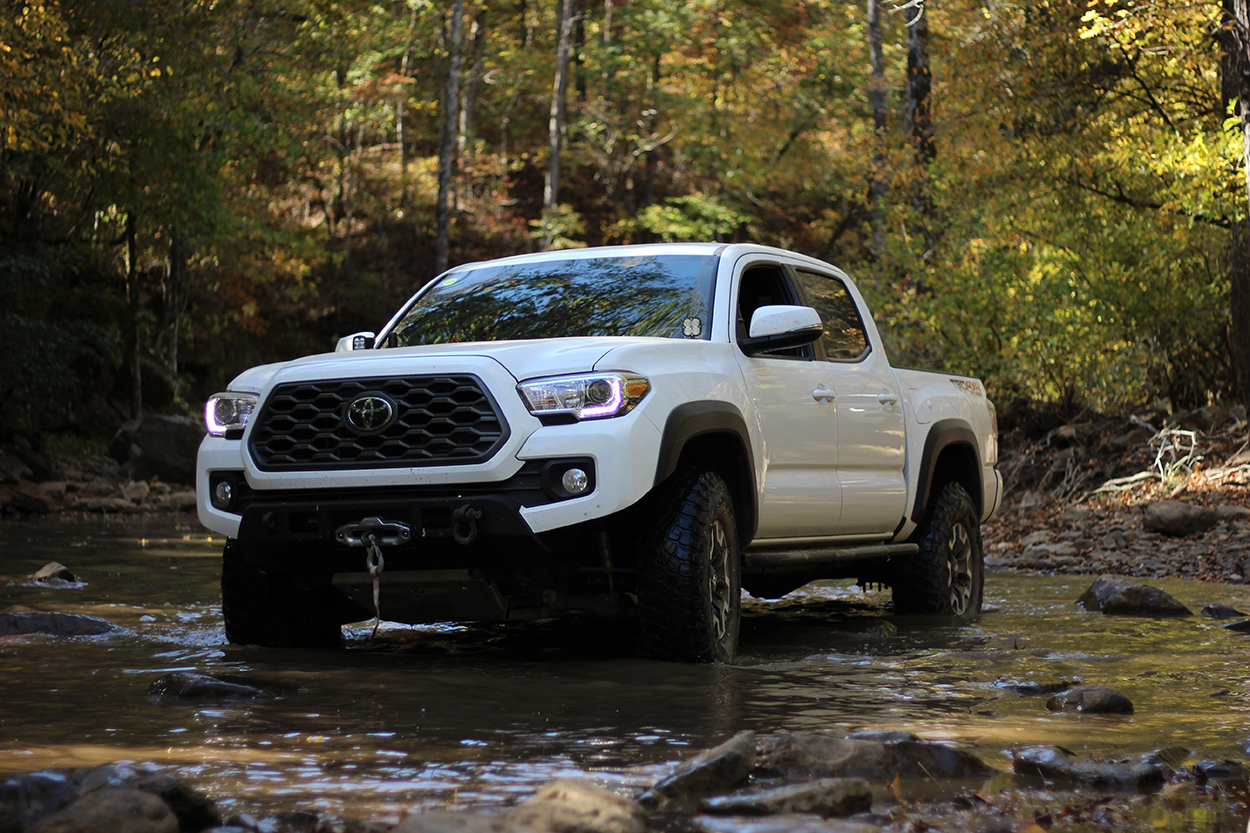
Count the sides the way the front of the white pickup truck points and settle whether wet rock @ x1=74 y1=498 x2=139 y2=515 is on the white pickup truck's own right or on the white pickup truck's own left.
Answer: on the white pickup truck's own right

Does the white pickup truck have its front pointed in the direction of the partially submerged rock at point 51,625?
no

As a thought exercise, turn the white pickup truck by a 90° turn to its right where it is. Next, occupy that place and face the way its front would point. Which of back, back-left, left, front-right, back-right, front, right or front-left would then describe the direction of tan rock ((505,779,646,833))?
back-left

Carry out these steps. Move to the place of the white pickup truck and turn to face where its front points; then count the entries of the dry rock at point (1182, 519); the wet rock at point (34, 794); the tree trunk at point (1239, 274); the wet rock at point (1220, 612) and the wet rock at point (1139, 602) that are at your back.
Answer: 4

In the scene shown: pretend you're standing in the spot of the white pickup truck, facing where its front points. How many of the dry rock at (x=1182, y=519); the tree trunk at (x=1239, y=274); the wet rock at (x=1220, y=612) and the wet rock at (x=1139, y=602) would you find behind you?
4

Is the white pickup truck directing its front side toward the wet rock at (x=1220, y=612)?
no

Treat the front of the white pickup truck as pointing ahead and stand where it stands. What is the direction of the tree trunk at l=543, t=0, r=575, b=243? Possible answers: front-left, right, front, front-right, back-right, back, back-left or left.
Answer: back-right

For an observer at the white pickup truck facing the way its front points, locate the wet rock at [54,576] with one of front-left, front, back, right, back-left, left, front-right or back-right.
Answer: right

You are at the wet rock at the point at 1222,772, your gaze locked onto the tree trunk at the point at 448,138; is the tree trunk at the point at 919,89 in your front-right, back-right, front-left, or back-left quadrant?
front-right

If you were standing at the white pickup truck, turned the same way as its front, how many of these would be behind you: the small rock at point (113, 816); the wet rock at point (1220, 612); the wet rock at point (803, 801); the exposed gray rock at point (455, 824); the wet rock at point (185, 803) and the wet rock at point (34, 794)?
1

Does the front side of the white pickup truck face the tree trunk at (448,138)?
no

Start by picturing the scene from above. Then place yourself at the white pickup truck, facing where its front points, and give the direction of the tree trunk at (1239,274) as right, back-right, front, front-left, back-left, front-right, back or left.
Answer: back

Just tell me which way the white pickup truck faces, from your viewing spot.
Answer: facing the viewer and to the left of the viewer

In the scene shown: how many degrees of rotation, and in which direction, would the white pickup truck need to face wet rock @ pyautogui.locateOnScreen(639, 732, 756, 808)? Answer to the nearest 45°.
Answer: approximately 45° to its left

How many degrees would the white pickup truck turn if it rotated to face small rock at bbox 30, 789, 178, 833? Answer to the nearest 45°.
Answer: approximately 45° to its left

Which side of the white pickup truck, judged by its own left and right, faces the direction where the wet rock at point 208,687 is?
front

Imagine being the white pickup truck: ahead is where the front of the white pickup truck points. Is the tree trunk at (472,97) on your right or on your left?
on your right

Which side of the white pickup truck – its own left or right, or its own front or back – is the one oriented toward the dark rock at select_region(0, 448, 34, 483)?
right

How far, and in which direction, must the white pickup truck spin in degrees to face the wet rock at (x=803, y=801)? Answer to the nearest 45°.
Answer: approximately 45° to its left

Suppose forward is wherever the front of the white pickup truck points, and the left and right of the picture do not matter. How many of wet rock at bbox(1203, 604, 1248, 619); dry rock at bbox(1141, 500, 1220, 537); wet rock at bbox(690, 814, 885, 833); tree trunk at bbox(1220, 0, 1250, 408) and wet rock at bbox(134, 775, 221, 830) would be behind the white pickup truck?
3
